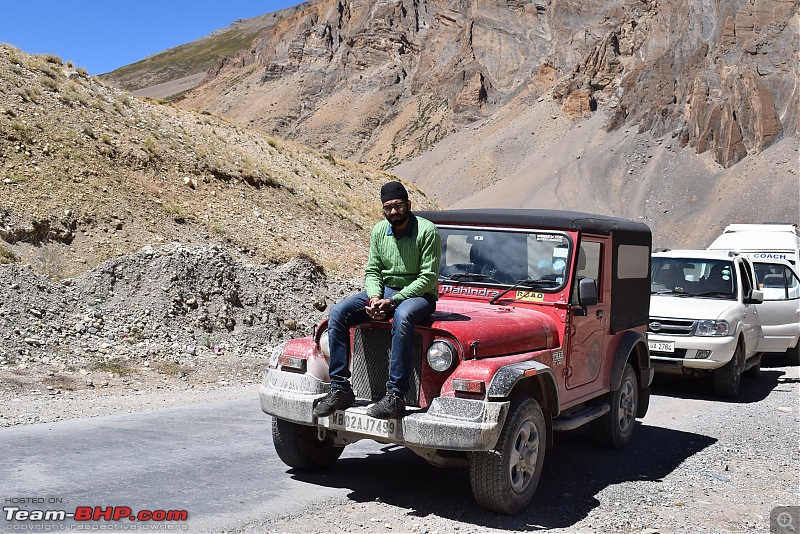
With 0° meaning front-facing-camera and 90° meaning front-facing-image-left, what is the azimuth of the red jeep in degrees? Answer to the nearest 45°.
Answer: approximately 45°

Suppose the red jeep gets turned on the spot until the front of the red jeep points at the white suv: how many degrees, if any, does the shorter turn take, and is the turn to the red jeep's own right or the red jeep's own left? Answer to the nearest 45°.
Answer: approximately 180°
